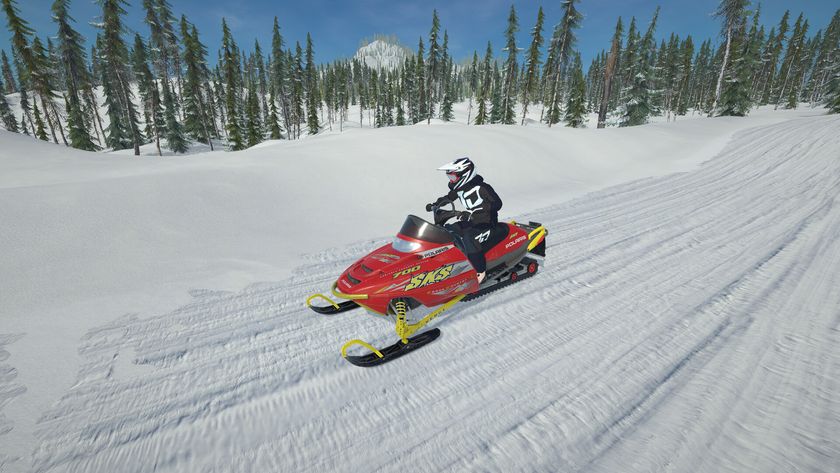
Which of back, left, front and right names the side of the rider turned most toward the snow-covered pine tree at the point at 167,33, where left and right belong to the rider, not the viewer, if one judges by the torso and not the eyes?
right

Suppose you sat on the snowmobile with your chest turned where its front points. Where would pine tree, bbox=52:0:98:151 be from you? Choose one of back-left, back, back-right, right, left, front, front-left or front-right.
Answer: right

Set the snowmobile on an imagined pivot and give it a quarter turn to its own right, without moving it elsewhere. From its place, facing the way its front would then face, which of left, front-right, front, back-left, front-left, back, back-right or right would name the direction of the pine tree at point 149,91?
front

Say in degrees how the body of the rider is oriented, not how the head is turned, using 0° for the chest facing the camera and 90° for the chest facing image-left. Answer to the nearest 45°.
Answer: approximately 45°

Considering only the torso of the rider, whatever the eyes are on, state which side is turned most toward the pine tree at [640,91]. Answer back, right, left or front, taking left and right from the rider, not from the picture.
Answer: back

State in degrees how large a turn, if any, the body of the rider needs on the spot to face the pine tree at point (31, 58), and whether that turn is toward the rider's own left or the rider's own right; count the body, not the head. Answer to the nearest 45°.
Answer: approximately 90° to the rider's own right

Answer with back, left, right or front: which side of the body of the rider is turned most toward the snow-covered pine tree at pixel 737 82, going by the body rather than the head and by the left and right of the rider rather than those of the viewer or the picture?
back

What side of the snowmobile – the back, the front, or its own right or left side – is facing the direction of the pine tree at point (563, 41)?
back

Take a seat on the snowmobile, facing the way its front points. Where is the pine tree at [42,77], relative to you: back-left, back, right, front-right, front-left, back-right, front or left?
right

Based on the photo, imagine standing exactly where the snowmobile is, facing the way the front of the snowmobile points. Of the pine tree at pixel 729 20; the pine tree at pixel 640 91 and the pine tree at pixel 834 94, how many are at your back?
3

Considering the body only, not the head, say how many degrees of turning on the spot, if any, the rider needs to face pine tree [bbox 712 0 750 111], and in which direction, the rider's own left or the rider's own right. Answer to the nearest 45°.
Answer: approximately 180°

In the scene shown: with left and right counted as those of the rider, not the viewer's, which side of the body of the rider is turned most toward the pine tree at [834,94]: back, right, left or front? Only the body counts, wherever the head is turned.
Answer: back

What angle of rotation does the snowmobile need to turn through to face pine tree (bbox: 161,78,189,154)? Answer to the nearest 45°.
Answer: approximately 90° to its right

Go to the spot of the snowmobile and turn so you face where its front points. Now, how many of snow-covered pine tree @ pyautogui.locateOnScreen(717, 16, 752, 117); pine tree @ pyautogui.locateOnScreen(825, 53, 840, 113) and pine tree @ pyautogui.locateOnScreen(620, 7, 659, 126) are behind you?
3

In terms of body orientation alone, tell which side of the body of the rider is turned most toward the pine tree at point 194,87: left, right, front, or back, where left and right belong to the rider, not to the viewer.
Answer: right
